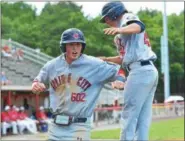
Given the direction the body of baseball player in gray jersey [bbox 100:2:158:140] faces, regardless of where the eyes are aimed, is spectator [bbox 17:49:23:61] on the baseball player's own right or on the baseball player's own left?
on the baseball player's own right

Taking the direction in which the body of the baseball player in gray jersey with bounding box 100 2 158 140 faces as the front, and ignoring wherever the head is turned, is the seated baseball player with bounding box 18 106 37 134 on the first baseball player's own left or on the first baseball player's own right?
on the first baseball player's own right

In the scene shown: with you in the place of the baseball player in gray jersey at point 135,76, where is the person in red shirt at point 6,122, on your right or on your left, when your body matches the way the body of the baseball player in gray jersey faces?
on your right

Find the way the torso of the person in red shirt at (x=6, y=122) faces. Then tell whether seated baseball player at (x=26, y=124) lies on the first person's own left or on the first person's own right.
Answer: on the first person's own left

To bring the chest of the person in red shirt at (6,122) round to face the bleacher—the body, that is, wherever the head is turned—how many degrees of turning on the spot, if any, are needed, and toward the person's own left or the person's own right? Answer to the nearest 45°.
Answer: approximately 135° to the person's own left

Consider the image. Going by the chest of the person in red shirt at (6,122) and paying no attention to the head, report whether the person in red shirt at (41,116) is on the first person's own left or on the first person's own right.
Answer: on the first person's own left

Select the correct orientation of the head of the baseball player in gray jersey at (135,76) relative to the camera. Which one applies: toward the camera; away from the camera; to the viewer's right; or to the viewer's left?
to the viewer's left

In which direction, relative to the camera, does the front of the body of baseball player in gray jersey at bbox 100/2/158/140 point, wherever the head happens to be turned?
to the viewer's left

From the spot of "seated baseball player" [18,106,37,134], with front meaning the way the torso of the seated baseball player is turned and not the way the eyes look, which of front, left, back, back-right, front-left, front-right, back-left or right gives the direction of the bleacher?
back-left
